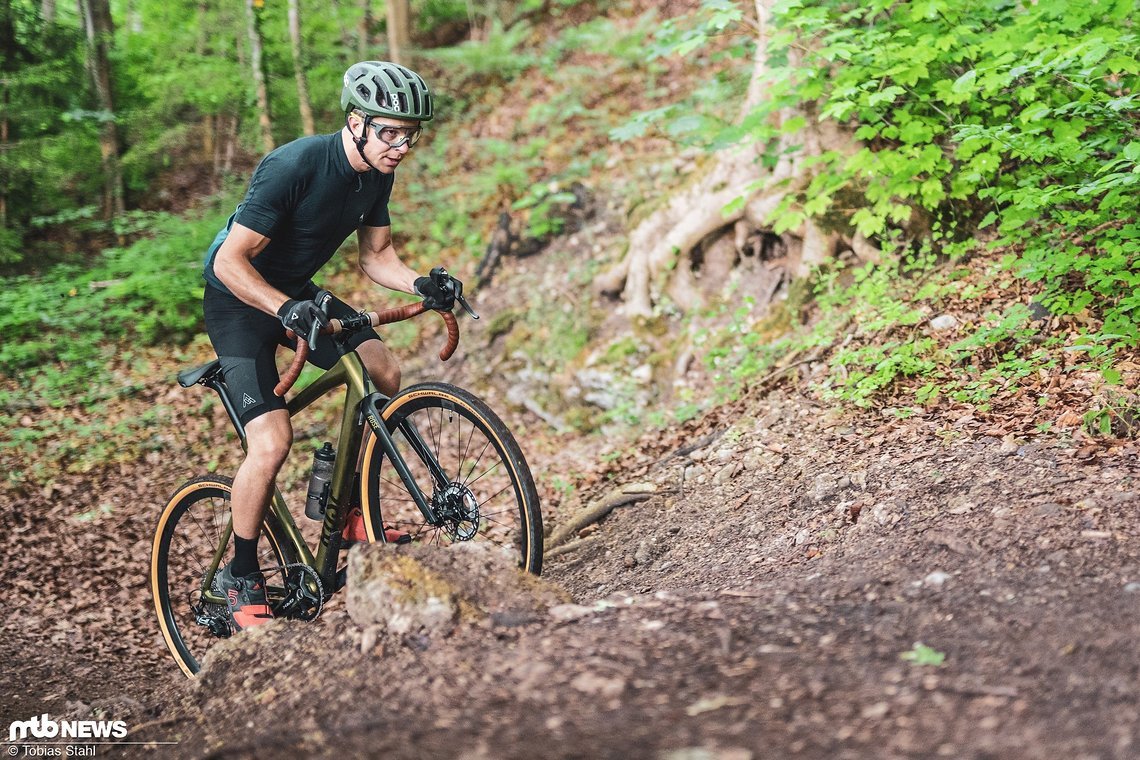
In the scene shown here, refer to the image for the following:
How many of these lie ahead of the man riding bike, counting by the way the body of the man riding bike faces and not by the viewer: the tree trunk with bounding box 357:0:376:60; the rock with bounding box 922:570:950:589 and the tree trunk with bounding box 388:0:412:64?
1

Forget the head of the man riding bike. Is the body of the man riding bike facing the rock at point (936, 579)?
yes

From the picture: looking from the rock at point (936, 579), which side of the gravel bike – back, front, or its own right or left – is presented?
front

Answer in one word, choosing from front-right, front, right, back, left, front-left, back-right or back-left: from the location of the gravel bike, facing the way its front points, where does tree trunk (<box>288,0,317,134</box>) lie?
back-left

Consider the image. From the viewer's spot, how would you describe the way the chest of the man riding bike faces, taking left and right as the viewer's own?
facing the viewer and to the right of the viewer

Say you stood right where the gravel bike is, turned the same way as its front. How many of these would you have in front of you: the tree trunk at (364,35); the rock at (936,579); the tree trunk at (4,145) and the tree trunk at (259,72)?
1

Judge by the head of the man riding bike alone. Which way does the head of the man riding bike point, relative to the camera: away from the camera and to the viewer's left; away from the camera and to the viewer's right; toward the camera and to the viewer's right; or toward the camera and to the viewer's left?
toward the camera and to the viewer's right
